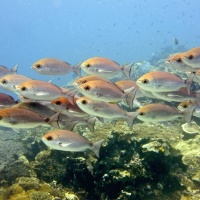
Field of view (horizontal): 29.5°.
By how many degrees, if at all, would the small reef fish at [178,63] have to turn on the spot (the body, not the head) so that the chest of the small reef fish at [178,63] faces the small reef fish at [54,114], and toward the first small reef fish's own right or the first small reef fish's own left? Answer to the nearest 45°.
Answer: approximately 45° to the first small reef fish's own left

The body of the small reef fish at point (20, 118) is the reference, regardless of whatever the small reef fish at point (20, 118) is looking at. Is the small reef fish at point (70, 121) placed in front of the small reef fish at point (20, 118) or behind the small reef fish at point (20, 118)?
behind

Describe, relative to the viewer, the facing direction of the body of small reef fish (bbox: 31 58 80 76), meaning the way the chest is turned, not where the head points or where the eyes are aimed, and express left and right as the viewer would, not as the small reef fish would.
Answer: facing to the left of the viewer

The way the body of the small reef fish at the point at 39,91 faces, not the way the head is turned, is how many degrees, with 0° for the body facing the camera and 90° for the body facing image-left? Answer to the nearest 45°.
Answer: approximately 90°

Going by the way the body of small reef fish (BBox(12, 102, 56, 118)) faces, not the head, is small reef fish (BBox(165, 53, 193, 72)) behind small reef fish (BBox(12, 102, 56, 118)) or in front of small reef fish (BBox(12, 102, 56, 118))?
behind

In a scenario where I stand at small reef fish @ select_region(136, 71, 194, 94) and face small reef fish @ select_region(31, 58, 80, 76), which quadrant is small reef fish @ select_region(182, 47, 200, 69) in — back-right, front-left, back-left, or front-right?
back-right

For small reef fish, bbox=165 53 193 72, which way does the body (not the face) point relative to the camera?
to the viewer's left

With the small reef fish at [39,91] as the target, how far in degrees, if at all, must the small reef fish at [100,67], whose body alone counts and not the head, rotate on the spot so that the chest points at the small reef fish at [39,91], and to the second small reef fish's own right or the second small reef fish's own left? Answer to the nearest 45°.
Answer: approximately 45° to the second small reef fish's own left

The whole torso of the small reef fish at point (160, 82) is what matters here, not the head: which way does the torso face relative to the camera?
to the viewer's left

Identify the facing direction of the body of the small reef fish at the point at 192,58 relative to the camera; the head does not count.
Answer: to the viewer's left

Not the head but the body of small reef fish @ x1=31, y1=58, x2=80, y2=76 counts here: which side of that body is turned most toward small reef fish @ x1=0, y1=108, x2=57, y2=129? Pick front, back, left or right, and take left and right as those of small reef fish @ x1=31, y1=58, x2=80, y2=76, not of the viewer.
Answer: left

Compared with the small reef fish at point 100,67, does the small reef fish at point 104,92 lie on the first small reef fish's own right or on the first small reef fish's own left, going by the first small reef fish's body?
on the first small reef fish's own left

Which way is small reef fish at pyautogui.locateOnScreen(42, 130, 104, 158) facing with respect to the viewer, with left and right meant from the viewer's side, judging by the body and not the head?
facing to the left of the viewer

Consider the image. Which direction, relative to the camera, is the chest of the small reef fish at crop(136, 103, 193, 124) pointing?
to the viewer's left
